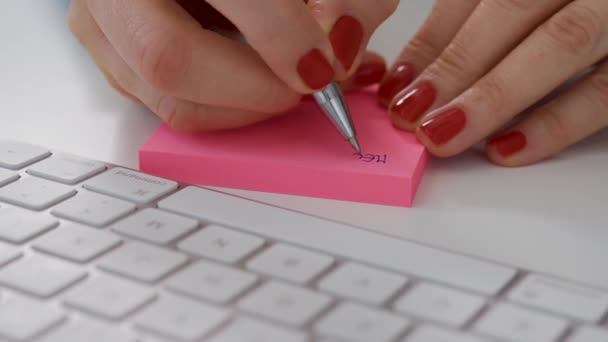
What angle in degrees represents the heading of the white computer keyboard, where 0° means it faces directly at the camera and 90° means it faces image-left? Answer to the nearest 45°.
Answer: approximately 225°
